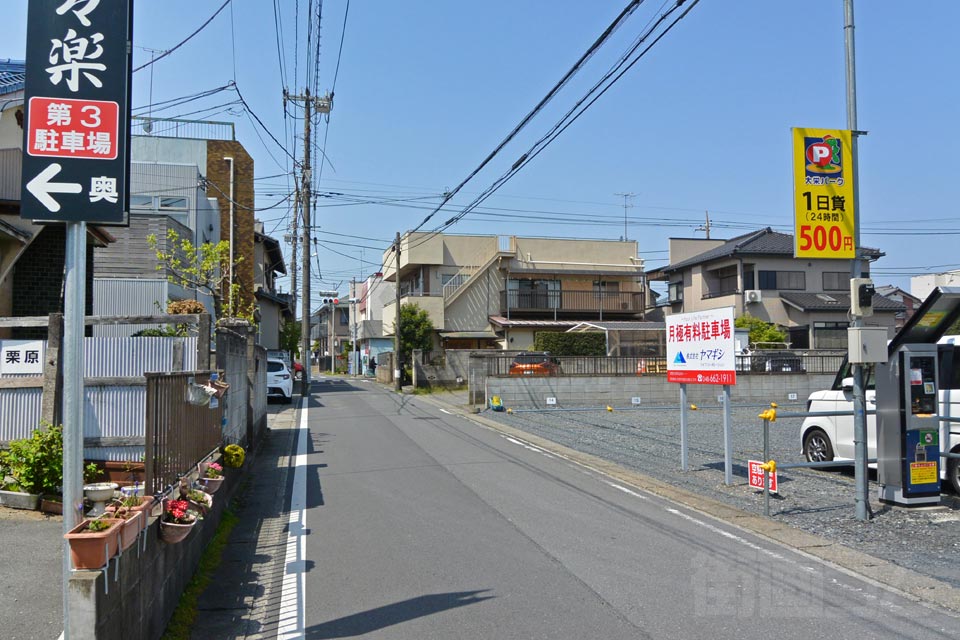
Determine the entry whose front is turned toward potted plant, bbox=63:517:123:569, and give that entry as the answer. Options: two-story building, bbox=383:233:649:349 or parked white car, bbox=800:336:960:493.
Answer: the two-story building

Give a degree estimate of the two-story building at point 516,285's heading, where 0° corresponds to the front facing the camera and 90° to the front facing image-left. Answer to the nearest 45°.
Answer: approximately 0°

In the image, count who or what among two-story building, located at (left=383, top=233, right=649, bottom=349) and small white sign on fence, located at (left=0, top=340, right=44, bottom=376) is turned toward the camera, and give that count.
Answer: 2

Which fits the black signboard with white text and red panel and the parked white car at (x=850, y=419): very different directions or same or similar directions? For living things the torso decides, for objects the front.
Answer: very different directions

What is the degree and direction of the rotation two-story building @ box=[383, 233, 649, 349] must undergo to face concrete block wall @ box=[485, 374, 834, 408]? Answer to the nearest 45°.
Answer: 0° — it already faces it
